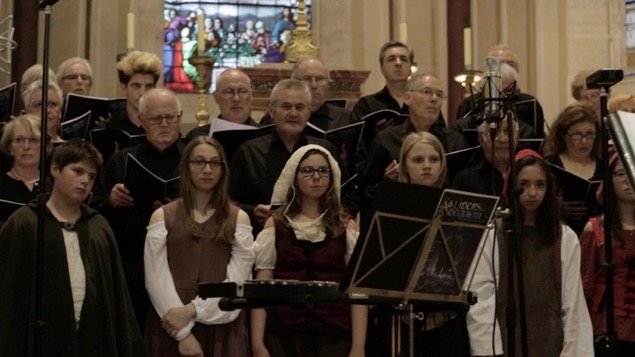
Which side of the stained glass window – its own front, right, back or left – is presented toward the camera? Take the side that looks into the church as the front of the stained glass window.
front

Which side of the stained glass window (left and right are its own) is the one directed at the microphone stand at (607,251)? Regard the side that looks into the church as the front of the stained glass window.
front

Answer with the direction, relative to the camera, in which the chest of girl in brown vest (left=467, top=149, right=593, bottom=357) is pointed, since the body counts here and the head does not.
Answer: toward the camera

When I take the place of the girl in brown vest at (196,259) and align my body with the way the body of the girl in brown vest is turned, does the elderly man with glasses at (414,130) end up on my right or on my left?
on my left

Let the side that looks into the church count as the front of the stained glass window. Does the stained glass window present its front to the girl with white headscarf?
yes

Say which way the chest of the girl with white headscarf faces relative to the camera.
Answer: toward the camera

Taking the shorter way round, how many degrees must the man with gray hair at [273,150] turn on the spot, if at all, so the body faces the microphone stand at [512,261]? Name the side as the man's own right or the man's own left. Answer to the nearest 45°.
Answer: approximately 45° to the man's own left

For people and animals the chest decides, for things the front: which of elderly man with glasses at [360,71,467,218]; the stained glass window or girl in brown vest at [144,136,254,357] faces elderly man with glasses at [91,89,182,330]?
the stained glass window
